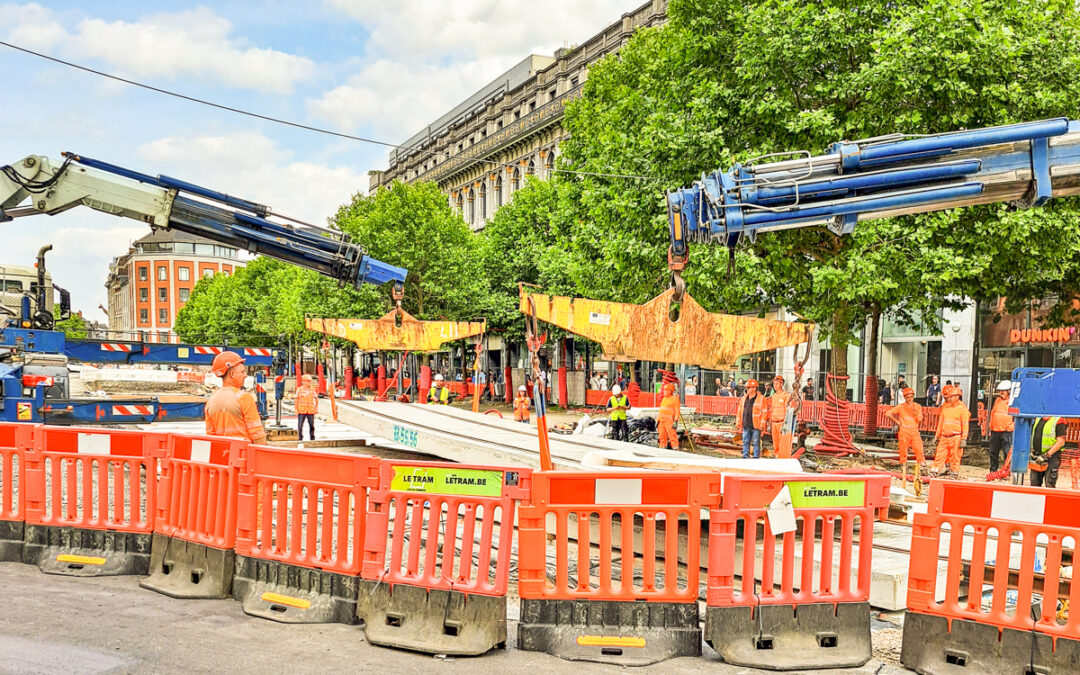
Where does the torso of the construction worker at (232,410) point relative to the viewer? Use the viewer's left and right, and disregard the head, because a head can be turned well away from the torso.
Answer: facing away from the viewer and to the right of the viewer

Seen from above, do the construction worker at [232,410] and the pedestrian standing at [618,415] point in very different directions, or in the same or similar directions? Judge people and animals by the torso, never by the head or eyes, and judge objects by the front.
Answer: very different directions

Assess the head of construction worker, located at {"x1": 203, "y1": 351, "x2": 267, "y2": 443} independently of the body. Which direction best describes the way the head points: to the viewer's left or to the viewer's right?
to the viewer's right

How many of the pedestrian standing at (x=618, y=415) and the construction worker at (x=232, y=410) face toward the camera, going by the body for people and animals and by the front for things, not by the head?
1

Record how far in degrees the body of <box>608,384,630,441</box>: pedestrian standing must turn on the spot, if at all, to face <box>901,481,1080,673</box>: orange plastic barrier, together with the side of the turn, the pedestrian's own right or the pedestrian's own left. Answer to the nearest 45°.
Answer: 0° — they already face it

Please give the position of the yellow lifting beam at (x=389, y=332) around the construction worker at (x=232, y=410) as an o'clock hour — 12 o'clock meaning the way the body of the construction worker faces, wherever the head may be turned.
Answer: The yellow lifting beam is roughly at 11 o'clock from the construction worker.
